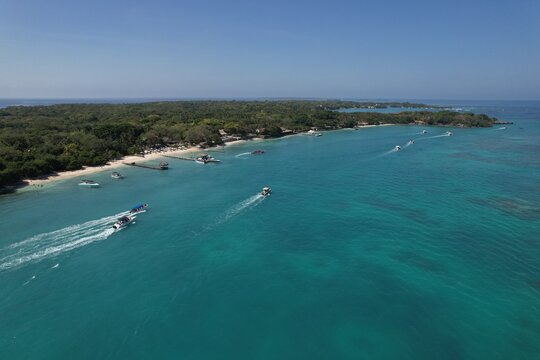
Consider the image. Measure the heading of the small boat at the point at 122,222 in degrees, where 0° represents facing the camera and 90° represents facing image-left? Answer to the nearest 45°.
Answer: approximately 225°
